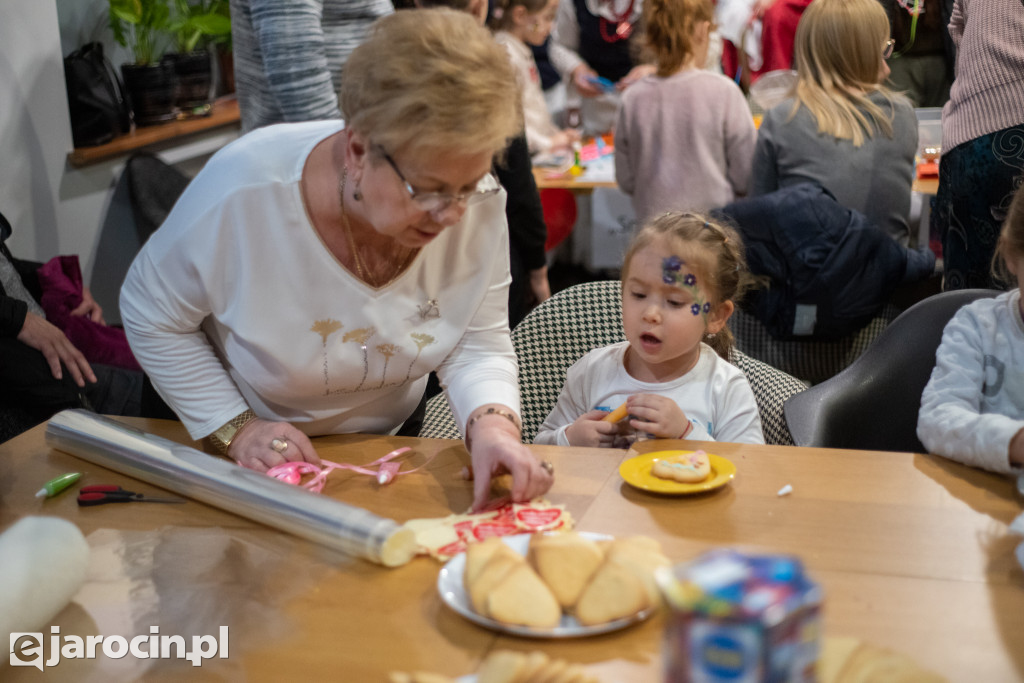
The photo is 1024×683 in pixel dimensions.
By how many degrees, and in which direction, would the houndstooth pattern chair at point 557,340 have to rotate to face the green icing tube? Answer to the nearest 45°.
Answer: approximately 45° to its right

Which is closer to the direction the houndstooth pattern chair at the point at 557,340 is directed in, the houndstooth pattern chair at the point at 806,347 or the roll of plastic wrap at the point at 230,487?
the roll of plastic wrap

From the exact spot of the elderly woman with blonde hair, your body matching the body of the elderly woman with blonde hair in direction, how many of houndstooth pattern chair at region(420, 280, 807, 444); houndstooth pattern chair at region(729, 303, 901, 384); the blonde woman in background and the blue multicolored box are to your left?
3

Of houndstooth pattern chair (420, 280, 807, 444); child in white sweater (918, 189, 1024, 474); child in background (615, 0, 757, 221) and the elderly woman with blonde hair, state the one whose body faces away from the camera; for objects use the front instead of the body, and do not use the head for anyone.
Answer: the child in background

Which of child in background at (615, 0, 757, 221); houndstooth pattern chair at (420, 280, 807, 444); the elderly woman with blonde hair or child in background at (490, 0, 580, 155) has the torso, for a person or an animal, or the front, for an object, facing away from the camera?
child in background at (615, 0, 757, 221)

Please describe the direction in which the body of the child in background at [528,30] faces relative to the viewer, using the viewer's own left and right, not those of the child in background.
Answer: facing to the right of the viewer

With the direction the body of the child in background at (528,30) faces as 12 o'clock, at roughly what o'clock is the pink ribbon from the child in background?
The pink ribbon is roughly at 3 o'clock from the child in background.

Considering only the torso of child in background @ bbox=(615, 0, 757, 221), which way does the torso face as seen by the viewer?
away from the camera

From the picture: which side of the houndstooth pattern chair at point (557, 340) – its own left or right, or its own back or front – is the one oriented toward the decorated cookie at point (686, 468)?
front

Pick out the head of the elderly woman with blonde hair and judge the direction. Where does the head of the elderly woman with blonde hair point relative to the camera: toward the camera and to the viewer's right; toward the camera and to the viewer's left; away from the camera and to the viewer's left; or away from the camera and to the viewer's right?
toward the camera and to the viewer's right

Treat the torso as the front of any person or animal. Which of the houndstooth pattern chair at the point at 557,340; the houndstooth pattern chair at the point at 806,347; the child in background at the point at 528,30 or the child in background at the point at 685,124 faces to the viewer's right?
the child in background at the point at 528,30
